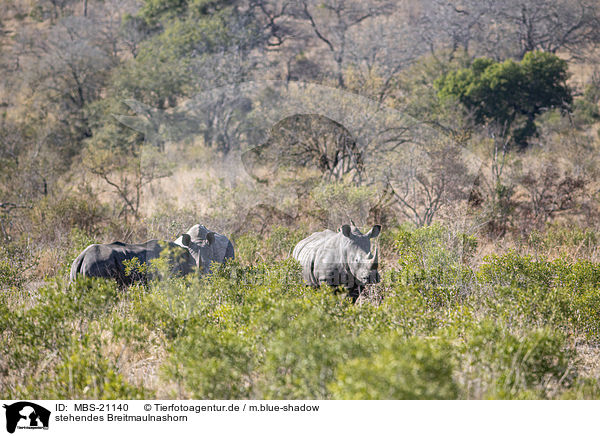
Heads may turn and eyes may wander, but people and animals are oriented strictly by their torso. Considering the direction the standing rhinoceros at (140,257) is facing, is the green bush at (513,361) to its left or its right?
on its right

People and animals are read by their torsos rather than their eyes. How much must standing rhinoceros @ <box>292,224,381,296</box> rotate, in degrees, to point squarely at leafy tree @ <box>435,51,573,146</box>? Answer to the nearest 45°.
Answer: approximately 135° to its left

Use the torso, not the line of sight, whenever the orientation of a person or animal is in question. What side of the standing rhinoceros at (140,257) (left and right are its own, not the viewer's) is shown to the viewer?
right

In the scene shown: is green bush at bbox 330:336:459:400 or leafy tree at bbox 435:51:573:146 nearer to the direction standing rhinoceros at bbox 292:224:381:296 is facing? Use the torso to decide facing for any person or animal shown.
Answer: the green bush

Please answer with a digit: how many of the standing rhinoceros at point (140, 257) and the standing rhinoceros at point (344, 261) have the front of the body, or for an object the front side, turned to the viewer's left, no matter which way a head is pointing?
0

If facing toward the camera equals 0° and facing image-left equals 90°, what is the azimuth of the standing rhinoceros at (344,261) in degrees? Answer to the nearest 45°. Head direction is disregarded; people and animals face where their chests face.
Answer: approximately 315°

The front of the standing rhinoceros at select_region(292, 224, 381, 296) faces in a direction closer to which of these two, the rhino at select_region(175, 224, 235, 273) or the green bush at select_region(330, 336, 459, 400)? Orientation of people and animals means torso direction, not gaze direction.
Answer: the green bush

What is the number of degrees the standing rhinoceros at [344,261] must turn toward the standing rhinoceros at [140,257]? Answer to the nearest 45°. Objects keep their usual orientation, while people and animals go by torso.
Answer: approximately 135° to its right

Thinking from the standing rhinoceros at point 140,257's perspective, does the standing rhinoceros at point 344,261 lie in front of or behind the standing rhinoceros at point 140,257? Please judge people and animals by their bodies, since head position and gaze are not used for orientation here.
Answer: in front
